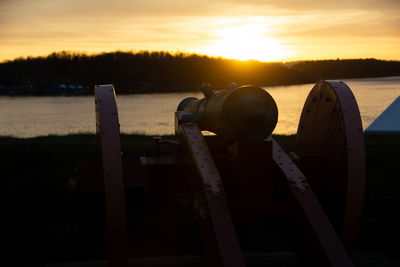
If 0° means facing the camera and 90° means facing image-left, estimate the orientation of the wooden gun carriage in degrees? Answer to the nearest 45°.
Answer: approximately 135°

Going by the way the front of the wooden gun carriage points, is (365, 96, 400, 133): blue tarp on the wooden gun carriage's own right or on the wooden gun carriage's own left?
on the wooden gun carriage's own right
